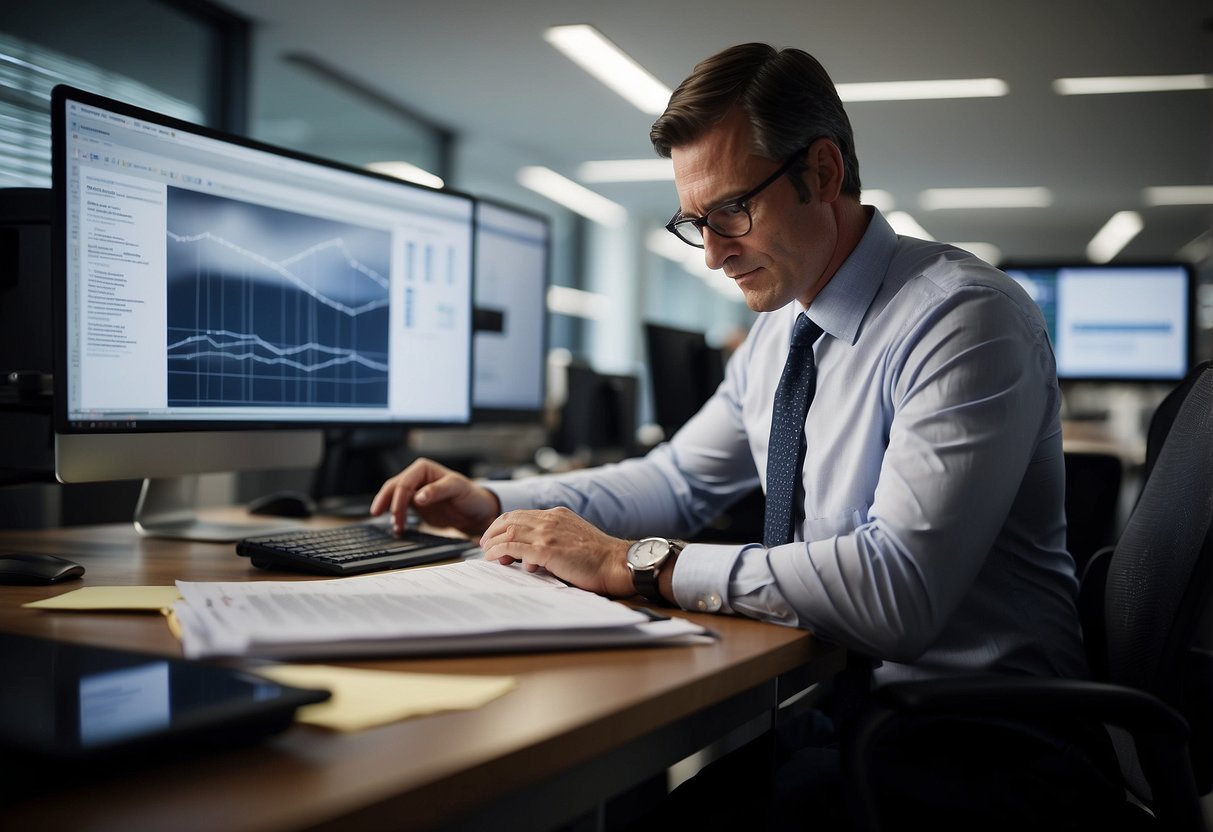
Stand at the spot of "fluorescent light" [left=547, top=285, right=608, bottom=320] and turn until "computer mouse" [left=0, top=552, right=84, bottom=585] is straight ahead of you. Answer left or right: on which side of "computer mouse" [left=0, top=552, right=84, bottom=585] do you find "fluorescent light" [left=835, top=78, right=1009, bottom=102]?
left

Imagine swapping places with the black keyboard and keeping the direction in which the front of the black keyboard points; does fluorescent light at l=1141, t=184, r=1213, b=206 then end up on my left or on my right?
on my left

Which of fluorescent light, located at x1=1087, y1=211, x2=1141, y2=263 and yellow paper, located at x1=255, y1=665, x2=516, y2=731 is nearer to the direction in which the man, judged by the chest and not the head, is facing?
the yellow paper

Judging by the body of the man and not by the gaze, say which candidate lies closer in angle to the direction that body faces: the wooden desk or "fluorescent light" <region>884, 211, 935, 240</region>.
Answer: the wooden desk

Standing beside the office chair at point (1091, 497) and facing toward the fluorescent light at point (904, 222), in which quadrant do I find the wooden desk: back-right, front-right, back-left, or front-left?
back-left

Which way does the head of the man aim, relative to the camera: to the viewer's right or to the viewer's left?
to the viewer's left

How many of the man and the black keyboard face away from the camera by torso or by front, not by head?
0

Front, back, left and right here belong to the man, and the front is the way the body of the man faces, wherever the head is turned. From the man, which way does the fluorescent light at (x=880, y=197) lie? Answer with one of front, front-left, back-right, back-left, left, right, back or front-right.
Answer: back-right

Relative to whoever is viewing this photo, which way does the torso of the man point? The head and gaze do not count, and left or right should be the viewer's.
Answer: facing the viewer and to the left of the viewer

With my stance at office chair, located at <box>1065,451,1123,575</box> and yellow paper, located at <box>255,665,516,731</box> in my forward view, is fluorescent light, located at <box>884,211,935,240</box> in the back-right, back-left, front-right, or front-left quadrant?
back-right

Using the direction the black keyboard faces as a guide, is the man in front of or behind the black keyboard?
in front

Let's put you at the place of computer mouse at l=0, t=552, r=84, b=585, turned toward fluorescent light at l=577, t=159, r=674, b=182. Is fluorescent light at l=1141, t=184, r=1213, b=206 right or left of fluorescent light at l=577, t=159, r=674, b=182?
right

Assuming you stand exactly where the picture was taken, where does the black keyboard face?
facing the viewer and to the right of the viewer

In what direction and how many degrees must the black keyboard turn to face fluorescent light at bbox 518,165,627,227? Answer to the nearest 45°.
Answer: approximately 135° to its left
